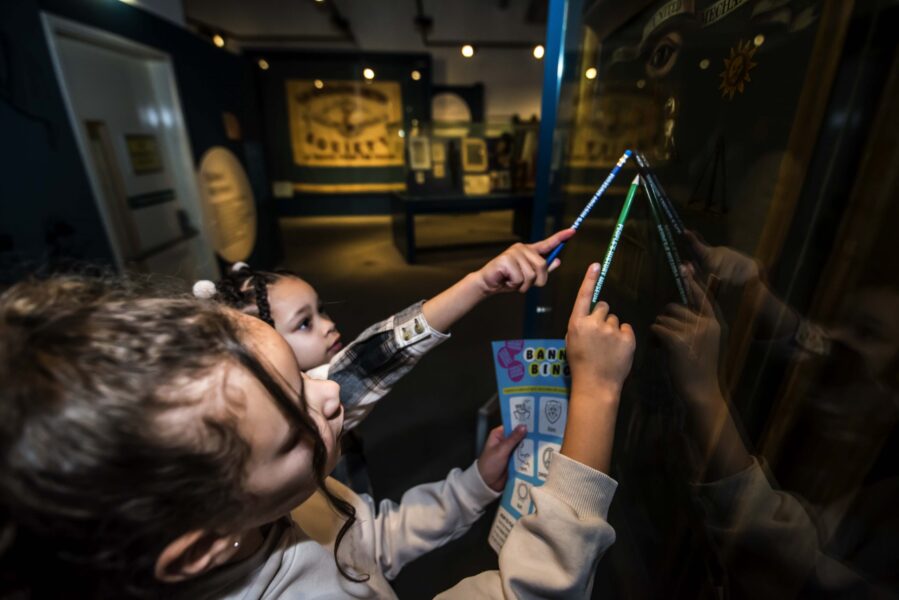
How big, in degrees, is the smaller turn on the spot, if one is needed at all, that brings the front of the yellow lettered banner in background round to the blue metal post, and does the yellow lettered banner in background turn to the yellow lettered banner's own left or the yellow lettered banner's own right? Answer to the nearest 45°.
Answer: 0° — it already faces it

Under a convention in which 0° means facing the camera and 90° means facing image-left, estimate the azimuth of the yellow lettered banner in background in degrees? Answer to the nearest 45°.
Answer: approximately 0°
